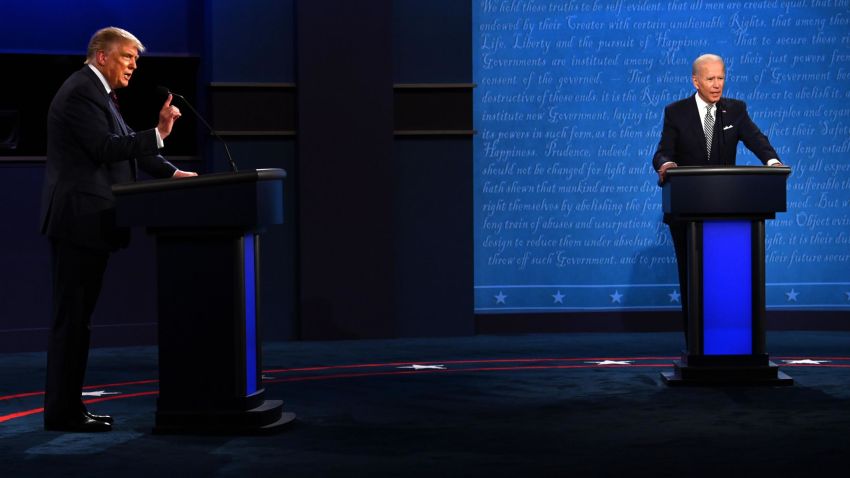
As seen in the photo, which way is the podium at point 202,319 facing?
to the viewer's right

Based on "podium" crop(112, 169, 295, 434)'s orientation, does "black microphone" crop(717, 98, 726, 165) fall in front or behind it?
in front

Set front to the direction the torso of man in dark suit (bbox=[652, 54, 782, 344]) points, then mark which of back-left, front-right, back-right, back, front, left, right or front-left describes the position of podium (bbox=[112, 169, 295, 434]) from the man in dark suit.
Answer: front-right

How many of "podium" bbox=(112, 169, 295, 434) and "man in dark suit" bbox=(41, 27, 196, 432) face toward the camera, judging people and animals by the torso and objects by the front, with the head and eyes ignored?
0

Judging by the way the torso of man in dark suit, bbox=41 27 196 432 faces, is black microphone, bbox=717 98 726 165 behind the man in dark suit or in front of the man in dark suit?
in front

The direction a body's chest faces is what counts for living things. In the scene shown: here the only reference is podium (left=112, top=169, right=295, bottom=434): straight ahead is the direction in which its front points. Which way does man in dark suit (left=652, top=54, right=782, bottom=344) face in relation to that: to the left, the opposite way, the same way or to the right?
to the right

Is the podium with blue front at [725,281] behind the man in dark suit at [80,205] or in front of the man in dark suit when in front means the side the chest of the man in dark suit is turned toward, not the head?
in front

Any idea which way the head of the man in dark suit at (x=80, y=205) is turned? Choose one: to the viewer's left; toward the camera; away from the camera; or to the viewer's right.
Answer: to the viewer's right

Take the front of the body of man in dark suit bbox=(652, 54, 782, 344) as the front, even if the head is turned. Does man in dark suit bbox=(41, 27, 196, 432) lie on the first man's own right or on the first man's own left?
on the first man's own right

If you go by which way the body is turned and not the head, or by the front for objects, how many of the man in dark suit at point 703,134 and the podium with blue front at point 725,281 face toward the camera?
2

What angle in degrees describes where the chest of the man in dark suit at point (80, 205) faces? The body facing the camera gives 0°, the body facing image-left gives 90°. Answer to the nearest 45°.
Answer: approximately 270°

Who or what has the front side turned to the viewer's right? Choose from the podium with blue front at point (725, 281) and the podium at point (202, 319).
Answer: the podium
